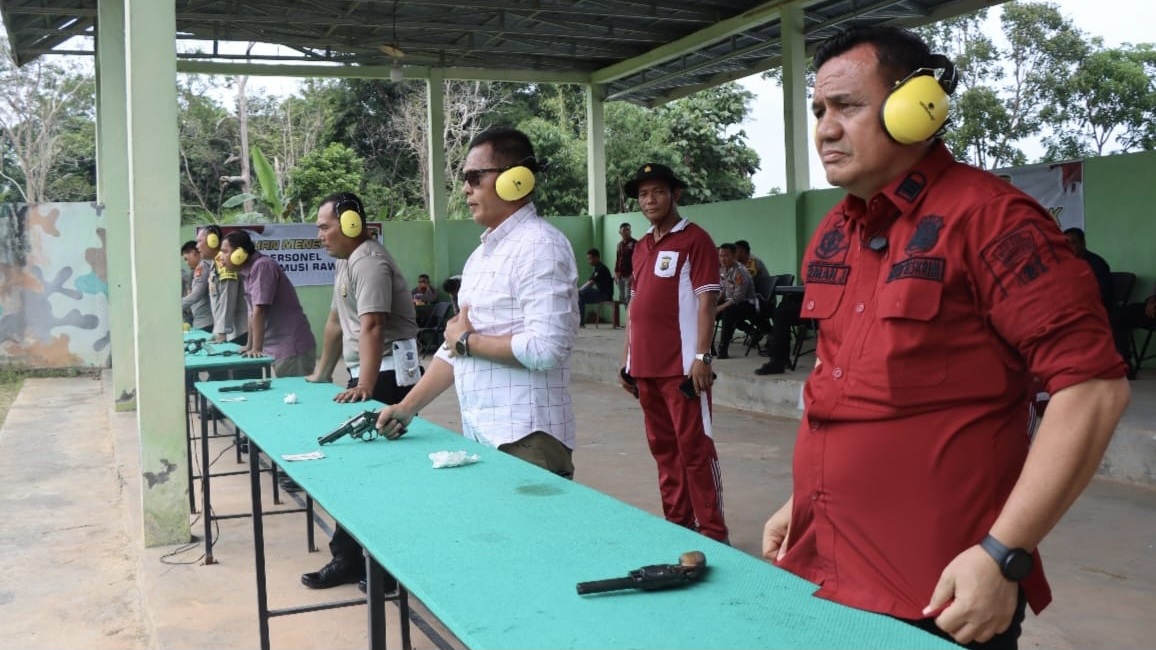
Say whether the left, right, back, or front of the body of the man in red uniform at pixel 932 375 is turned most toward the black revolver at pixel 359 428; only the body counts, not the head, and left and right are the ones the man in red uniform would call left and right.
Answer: right

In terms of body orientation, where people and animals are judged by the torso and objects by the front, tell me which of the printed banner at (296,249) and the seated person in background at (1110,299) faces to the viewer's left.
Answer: the seated person in background

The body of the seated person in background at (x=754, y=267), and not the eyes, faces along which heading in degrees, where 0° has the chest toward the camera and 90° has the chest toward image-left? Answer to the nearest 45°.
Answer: approximately 45°

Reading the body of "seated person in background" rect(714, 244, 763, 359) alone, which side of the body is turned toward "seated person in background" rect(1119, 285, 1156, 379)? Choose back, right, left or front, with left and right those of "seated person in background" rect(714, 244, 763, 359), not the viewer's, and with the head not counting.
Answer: left

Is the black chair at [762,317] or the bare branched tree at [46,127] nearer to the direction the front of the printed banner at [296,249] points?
the black chair

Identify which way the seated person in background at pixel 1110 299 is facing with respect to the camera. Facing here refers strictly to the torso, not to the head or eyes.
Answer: to the viewer's left

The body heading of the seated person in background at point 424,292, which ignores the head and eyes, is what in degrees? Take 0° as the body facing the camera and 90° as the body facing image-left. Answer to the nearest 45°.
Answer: approximately 45°

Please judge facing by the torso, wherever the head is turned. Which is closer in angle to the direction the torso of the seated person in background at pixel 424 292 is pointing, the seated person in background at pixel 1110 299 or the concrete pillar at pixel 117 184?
the concrete pillar

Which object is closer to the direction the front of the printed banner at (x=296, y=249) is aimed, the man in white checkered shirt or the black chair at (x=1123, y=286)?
the man in white checkered shirt
